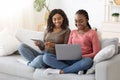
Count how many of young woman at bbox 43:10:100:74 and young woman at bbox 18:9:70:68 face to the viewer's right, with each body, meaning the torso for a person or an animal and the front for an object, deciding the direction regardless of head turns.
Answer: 0

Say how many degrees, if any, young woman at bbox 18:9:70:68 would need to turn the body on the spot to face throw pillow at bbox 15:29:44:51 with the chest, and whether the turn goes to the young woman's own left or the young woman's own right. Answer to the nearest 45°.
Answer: approximately 90° to the young woman's own right

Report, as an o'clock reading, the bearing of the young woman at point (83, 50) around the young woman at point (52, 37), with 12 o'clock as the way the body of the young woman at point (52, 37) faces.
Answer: the young woman at point (83, 50) is roughly at 9 o'clock from the young woman at point (52, 37).

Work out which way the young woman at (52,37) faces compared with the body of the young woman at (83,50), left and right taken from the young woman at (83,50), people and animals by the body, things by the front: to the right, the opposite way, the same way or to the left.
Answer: the same way

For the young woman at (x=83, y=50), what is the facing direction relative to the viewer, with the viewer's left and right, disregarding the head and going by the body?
facing the viewer and to the left of the viewer

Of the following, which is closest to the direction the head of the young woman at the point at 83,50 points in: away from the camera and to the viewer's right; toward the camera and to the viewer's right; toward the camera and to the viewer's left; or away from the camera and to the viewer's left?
toward the camera and to the viewer's left

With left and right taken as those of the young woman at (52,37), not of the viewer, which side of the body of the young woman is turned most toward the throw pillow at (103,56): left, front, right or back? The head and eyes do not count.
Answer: left

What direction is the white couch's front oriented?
toward the camera
